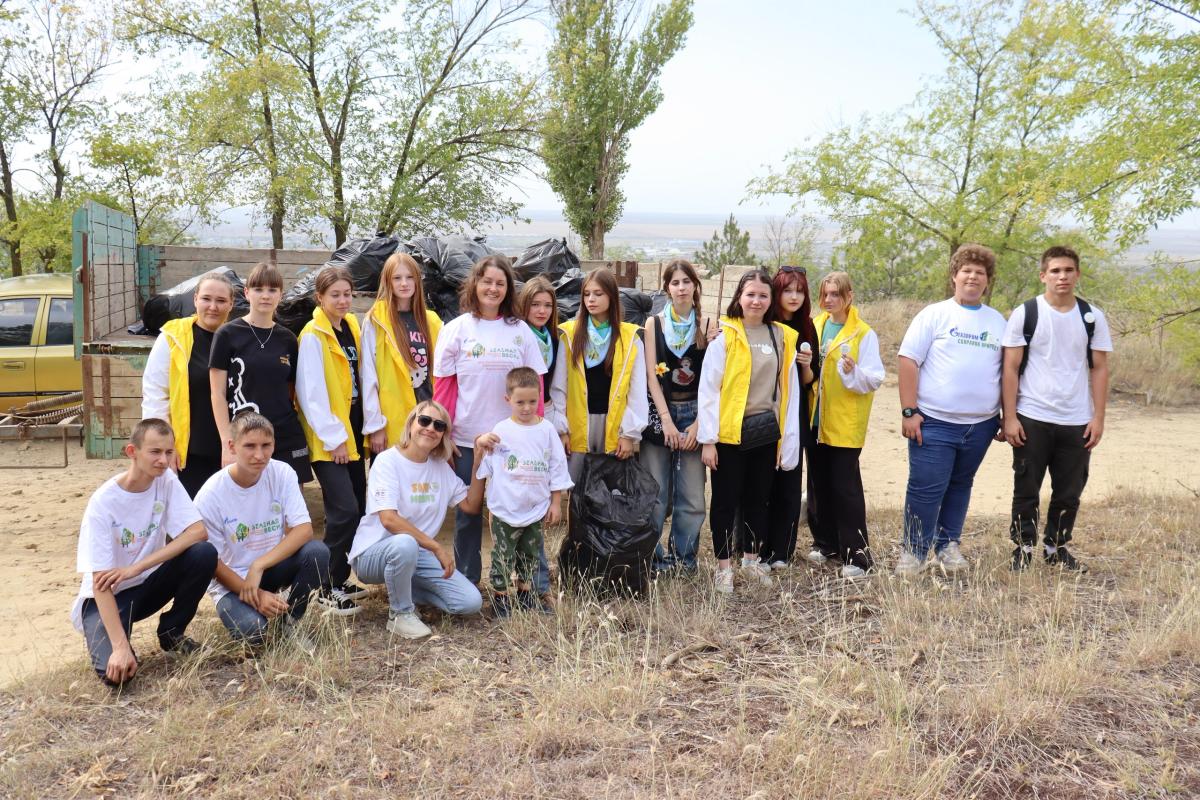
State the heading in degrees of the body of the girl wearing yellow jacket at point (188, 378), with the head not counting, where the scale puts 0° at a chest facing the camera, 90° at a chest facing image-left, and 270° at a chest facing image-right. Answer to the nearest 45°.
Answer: approximately 315°

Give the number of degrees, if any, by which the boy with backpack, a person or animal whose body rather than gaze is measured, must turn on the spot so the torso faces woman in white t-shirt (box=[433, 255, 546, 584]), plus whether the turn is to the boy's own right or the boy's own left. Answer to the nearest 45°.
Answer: approximately 45° to the boy's own right

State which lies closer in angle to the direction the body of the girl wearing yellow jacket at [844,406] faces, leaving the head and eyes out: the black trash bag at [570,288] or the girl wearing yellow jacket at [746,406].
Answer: the girl wearing yellow jacket

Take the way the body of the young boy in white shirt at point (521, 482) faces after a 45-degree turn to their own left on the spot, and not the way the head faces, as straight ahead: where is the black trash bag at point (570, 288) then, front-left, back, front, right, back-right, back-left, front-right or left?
back-left

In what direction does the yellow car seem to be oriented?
to the viewer's left

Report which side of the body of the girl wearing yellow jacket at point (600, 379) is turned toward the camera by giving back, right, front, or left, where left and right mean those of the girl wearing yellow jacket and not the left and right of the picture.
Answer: front

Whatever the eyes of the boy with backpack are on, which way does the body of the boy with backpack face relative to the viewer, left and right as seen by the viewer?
facing the viewer

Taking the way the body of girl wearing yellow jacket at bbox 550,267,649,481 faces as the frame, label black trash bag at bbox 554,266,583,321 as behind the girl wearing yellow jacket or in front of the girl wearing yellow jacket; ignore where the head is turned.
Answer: behind

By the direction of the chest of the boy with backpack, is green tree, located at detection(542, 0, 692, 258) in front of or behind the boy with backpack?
behind

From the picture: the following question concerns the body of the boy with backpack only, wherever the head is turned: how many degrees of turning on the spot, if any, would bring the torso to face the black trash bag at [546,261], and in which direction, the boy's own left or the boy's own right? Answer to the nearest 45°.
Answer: approximately 90° to the boy's own right
